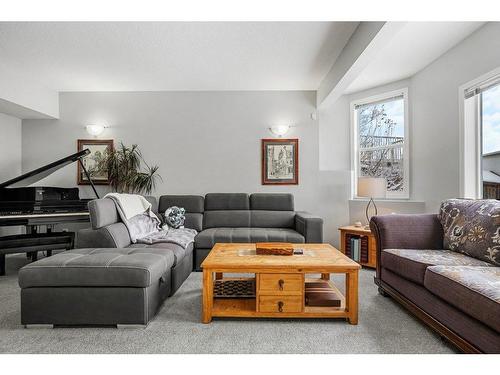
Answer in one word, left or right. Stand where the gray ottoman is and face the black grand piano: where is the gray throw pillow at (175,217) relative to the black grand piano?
right

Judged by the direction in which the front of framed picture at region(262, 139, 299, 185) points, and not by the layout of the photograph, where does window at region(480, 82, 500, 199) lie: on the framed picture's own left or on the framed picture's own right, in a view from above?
on the framed picture's own left

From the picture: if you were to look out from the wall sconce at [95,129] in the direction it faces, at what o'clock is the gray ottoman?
The gray ottoman is roughly at 12 o'clock from the wall sconce.

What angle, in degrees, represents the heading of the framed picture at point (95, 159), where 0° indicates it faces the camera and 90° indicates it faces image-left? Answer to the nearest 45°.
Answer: approximately 0°
